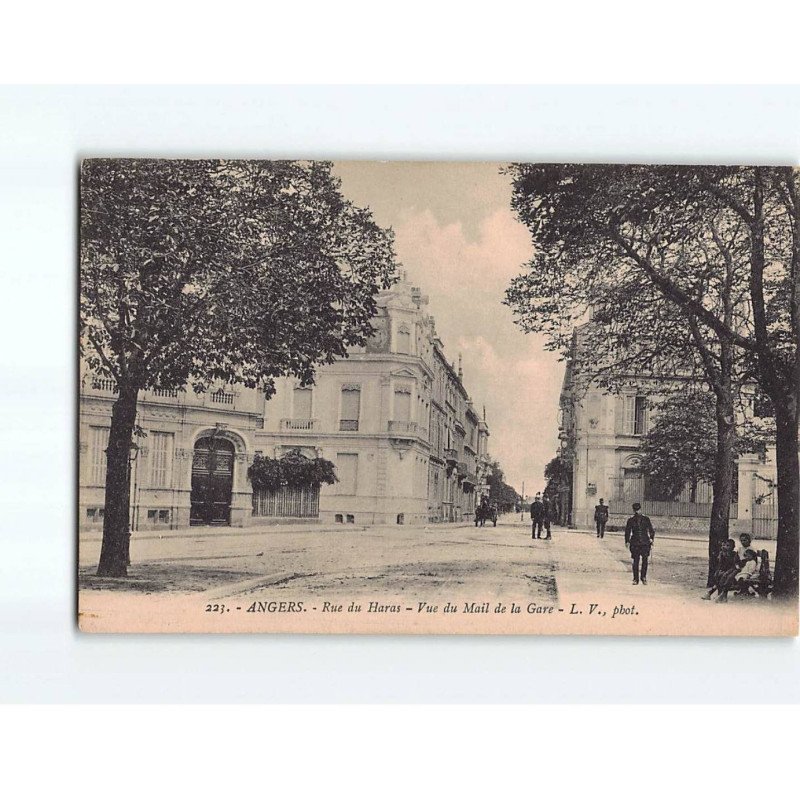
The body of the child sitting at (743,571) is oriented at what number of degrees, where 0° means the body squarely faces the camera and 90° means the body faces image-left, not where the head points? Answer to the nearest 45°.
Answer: approximately 45°

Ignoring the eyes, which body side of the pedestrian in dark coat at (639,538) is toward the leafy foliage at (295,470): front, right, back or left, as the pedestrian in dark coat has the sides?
back

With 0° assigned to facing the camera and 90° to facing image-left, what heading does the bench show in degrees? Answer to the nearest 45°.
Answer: approximately 90°
